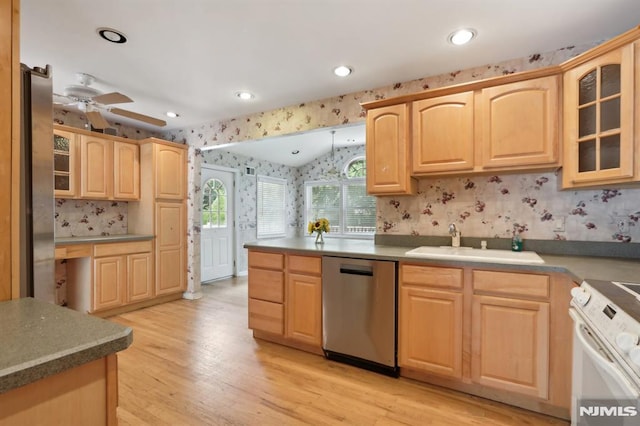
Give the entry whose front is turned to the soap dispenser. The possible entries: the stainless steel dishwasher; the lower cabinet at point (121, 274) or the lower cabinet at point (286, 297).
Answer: the lower cabinet at point (121, 274)

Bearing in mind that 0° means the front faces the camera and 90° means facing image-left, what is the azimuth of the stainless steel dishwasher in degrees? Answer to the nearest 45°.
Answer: approximately 45°

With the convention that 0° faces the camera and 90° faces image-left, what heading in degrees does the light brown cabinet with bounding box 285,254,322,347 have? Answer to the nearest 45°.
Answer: approximately 45°

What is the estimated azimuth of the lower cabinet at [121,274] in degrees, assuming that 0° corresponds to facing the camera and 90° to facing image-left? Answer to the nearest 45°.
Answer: approximately 315°

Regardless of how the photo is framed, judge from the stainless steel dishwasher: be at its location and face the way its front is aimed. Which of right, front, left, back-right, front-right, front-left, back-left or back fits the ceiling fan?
front-right

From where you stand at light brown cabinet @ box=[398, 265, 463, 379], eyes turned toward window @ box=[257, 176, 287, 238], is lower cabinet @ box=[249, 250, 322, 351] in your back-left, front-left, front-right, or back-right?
front-left

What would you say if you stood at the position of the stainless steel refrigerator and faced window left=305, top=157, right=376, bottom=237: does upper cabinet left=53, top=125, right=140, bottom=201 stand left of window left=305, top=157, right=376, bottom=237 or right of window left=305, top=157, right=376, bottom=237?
left

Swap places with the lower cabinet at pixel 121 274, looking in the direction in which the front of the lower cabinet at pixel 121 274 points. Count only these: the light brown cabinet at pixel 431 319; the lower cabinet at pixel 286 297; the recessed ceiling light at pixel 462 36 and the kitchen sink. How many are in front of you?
4

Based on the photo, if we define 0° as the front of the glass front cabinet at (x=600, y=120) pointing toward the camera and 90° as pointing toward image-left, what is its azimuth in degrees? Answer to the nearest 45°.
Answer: approximately 45°

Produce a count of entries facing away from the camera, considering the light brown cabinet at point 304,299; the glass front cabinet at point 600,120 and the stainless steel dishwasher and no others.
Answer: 0

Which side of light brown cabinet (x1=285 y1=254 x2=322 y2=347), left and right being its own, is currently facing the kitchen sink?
left

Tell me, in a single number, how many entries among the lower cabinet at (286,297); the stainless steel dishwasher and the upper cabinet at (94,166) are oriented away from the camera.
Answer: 0

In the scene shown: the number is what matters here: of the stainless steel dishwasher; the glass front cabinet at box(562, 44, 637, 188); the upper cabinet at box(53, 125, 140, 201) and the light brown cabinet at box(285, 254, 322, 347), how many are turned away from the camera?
0
